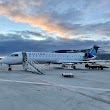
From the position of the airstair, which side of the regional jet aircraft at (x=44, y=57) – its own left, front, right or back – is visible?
left

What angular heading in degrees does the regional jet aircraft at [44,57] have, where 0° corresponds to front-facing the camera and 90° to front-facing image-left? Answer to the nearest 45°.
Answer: approximately 90°
